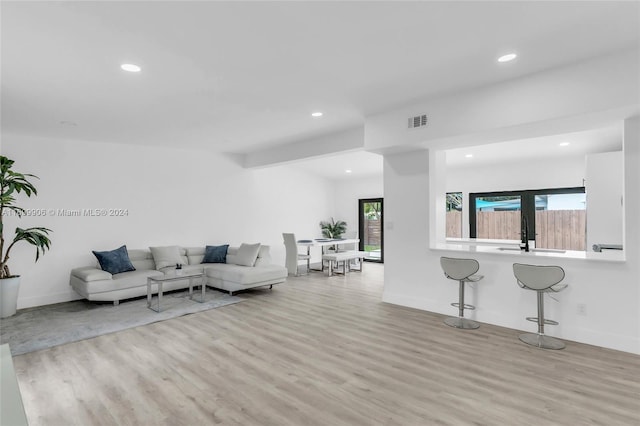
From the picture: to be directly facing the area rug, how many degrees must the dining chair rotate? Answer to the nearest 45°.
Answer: approximately 180°

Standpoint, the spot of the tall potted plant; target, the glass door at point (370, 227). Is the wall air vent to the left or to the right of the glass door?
right

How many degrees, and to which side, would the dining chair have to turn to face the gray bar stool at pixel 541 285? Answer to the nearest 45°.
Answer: approximately 90° to its right

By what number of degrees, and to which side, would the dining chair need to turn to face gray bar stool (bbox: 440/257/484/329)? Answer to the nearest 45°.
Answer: approximately 90° to its right

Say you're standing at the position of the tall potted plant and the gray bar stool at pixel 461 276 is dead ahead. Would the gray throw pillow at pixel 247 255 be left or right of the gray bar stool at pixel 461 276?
left

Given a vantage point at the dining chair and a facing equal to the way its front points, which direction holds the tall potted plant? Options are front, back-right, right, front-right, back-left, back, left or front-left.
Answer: back

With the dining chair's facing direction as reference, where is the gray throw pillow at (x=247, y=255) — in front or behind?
behind

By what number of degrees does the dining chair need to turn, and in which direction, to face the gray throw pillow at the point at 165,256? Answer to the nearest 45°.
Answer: approximately 180°

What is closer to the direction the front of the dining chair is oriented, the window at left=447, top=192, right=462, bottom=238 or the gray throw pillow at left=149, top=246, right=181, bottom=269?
the window

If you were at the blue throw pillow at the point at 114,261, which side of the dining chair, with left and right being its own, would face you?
back

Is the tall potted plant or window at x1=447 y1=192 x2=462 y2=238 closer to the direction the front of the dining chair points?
the window

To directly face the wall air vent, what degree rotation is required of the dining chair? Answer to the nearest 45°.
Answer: approximately 90° to its right

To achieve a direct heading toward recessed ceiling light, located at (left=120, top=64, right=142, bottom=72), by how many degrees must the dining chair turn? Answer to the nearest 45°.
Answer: approximately 135° to its right

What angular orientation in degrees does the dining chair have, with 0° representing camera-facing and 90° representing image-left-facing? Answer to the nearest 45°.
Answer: approximately 225°
